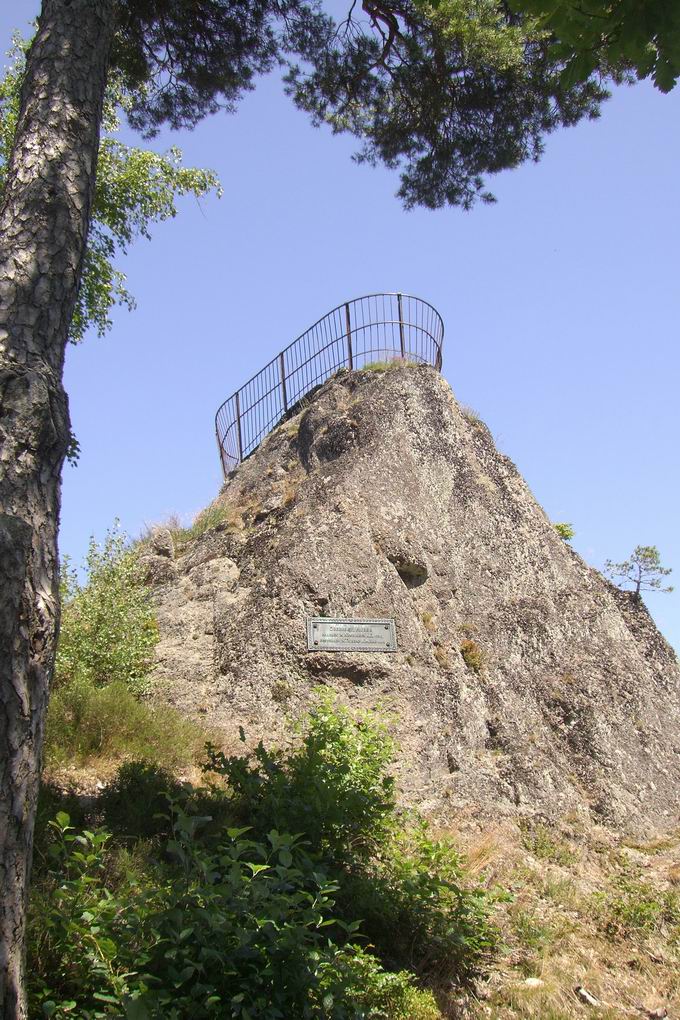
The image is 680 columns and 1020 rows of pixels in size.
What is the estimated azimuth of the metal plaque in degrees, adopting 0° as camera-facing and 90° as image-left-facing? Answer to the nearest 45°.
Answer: approximately 0°

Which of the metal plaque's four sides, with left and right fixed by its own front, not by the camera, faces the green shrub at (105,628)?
right

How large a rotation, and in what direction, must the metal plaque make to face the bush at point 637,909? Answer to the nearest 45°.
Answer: approximately 45° to its left

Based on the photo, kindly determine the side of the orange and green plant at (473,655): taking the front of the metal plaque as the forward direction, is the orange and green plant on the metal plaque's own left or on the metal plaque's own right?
on the metal plaque's own left

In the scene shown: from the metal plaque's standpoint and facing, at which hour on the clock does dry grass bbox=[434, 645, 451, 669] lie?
The dry grass is roughly at 8 o'clock from the metal plaque.

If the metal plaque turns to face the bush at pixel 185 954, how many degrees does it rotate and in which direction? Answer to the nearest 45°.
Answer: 0° — it already faces it

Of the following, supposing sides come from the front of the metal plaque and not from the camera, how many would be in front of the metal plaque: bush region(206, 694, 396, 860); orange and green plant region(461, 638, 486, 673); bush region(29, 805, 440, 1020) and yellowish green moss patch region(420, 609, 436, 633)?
2

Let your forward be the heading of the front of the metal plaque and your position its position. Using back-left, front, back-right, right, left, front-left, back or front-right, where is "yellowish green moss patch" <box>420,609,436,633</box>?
back-left

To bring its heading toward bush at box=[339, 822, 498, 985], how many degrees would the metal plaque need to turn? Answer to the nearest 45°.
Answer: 0° — it already faces it
